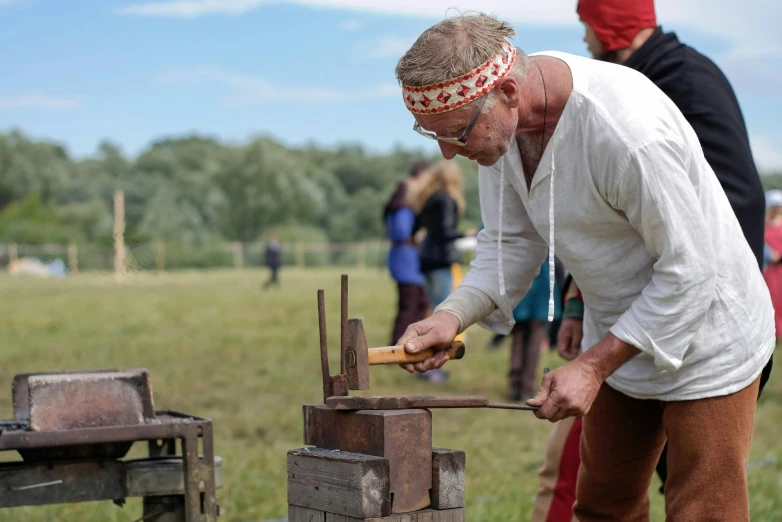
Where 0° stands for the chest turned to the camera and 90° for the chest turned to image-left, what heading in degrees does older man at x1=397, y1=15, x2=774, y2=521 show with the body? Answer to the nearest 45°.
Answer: approximately 45°

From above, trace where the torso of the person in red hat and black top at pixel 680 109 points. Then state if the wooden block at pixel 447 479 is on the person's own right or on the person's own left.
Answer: on the person's own left

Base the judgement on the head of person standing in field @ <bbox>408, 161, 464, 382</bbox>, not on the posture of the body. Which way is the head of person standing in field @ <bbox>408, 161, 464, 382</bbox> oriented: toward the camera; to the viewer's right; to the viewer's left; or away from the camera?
away from the camera

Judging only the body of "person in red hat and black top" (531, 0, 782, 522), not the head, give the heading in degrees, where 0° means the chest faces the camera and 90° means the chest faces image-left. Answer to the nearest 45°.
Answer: approximately 90°

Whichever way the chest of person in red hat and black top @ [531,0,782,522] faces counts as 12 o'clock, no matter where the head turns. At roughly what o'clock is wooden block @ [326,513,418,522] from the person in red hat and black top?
The wooden block is roughly at 10 o'clock from the person in red hat and black top.

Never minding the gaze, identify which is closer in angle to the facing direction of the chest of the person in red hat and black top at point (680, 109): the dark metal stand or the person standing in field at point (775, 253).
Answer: the dark metal stand
